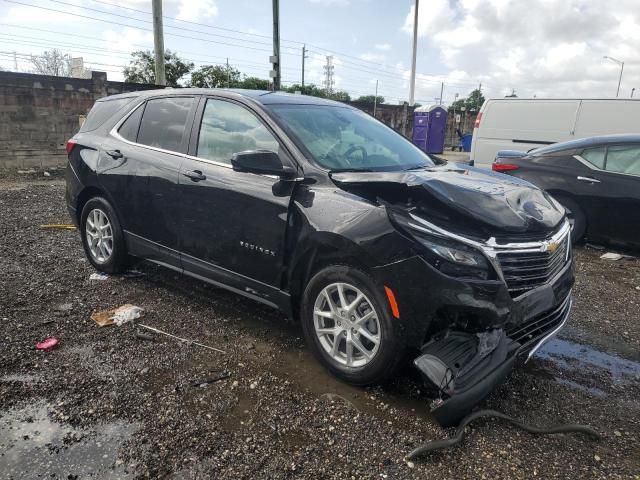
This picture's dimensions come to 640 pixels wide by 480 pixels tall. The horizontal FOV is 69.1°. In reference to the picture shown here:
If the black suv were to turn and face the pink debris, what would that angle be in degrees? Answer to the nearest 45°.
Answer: approximately 135° to its right

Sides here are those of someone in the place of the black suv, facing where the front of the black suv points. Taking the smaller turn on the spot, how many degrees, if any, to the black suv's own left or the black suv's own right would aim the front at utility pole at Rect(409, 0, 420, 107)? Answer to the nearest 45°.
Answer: approximately 135° to the black suv's own left

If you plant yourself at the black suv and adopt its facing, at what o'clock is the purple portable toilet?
The purple portable toilet is roughly at 8 o'clock from the black suv.

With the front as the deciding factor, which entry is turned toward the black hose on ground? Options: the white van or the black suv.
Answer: the black suv

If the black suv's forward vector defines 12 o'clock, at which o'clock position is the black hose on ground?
The black hose on ground is roughly at 12 o'clock from the black suv.

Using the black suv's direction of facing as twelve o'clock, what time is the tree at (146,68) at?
The tree is roughly at 7 o'clock from the black suv.

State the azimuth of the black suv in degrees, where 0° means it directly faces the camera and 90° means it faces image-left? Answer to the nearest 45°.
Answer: approximately 315°
